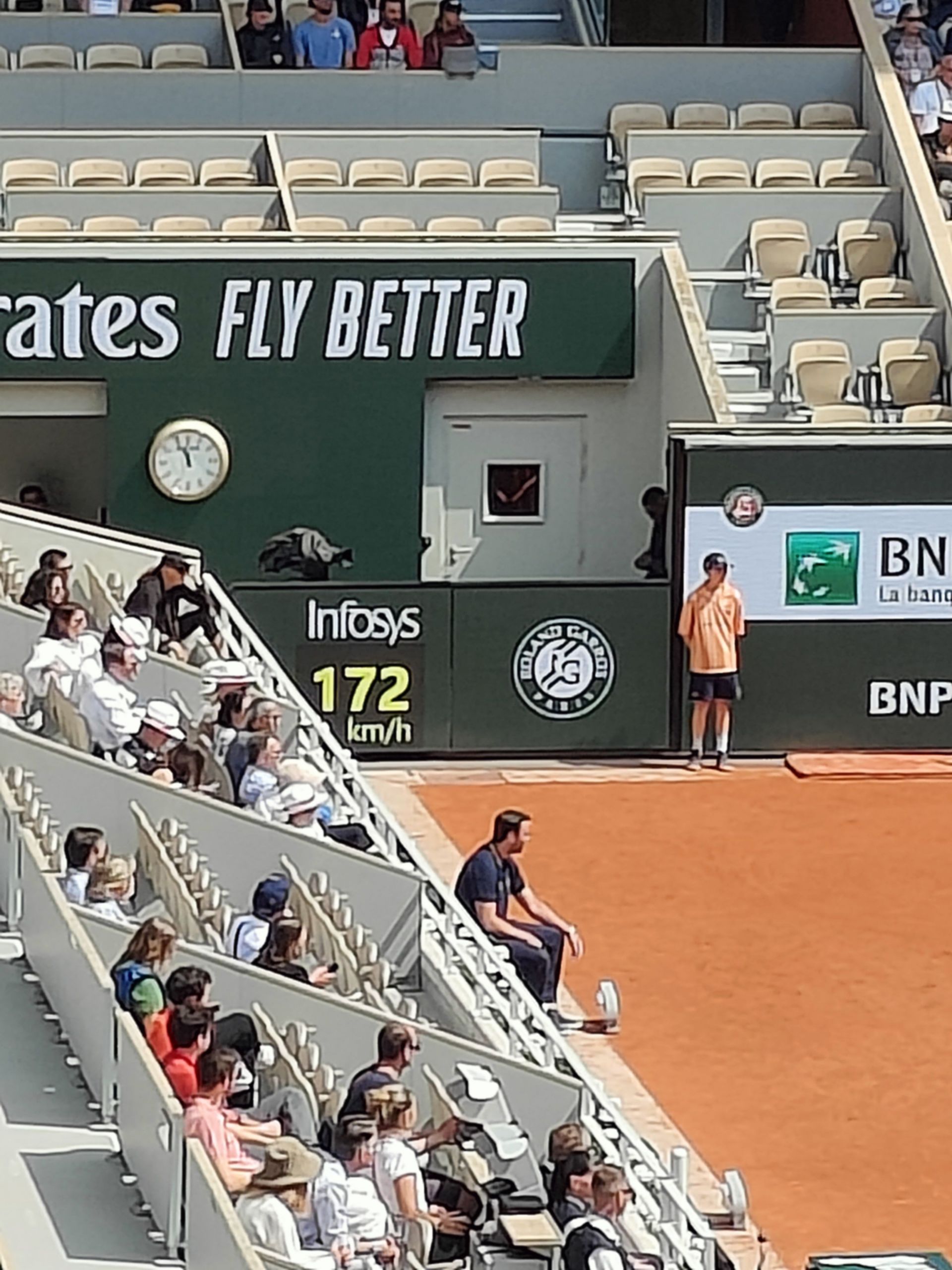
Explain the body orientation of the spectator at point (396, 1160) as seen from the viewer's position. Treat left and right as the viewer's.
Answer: facing to the right of the viewer

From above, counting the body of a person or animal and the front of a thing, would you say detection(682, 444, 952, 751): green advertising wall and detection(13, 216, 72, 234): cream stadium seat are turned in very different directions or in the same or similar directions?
same or similar directions

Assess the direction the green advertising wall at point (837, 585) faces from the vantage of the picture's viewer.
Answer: facing the viewer

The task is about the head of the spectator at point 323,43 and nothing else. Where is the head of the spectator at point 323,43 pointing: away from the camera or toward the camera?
toward the camera

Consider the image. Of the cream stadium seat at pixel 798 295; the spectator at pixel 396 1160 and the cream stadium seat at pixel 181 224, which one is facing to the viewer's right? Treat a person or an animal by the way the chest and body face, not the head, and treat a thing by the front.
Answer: the spectator

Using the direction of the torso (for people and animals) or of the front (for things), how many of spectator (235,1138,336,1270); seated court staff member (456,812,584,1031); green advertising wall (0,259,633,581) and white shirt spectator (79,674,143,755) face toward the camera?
1

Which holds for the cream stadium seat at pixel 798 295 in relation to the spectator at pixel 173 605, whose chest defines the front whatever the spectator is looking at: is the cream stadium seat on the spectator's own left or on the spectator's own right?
on the spectator's own left

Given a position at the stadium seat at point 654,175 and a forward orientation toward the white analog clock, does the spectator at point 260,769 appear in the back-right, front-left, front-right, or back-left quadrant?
front-left

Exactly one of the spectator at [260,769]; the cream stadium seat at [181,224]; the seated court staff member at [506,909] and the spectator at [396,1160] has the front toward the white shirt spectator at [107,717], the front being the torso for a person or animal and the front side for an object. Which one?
the cream stadium seat

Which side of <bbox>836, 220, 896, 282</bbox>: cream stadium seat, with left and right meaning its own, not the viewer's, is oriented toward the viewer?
front

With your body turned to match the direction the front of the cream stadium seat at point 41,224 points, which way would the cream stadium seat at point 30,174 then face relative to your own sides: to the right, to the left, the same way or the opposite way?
the same way

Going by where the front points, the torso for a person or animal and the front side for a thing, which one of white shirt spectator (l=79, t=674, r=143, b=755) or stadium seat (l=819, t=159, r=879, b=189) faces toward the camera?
the stadium seat

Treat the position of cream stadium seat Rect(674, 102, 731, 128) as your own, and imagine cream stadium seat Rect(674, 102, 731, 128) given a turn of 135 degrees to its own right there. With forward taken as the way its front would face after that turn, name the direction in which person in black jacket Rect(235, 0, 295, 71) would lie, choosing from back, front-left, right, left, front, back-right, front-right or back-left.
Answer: front-left

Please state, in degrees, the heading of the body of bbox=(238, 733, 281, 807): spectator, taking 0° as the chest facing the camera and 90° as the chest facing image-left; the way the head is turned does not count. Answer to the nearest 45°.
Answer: approximately 270°

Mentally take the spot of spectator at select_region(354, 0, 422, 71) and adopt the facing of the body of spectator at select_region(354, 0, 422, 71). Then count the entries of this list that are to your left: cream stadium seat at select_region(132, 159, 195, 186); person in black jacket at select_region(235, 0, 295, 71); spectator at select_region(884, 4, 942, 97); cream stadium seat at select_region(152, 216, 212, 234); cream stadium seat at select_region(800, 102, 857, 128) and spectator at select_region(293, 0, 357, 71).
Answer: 2

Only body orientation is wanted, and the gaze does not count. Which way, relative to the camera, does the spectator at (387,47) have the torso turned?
toward the camera

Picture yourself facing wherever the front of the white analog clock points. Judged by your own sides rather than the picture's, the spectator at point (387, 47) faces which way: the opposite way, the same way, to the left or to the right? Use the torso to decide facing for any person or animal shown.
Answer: the same way

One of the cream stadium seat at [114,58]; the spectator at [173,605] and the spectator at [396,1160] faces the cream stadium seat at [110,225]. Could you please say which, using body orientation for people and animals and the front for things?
the cream stadium seat at [114,58]

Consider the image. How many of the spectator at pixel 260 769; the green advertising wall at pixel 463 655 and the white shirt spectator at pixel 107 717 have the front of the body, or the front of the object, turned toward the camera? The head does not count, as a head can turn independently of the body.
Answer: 1

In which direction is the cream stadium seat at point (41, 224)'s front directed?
toward the camera

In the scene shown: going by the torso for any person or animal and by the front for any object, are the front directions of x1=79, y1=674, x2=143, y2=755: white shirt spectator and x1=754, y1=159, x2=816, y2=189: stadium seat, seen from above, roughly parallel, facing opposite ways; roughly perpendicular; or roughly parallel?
roughly perpendicular
